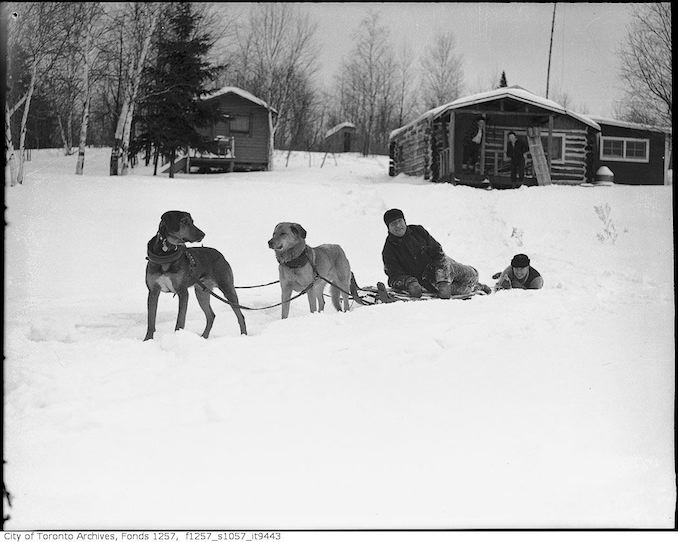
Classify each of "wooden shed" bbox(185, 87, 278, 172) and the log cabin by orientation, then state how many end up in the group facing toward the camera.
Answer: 2

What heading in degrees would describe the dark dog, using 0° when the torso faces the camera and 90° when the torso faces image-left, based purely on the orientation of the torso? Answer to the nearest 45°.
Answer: approximately 45°

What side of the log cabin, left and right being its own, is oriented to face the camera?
front

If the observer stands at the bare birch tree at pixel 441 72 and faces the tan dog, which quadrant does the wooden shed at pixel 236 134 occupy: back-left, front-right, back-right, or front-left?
front-right

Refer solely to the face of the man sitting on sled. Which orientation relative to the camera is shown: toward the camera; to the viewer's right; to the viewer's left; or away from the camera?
toward the camera

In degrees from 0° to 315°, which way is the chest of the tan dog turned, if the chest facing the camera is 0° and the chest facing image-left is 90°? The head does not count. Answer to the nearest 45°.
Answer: approximately 45°

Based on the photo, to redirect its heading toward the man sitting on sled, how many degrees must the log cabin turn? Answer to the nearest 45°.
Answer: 0° — it already faces them

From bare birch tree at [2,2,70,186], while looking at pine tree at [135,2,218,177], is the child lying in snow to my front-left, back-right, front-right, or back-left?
front-right

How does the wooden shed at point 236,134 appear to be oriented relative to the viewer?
toward the camera

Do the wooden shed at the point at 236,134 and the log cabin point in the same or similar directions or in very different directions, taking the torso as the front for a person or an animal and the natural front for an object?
same or similar directions
